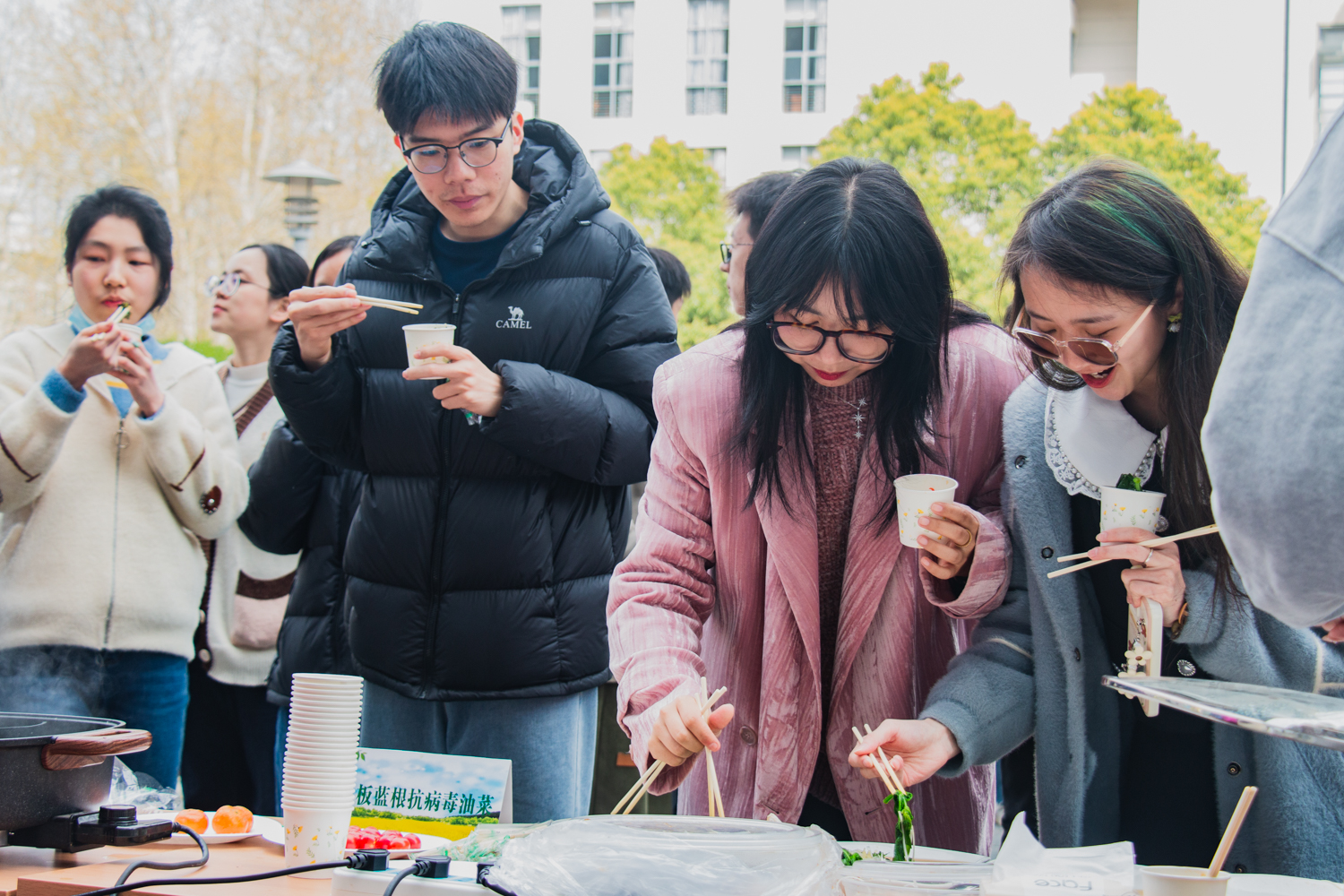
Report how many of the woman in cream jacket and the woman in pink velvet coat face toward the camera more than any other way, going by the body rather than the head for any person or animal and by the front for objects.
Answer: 2

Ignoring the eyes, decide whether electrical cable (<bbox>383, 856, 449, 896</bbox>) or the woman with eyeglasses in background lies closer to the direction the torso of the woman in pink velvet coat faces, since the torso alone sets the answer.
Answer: the electrical cable

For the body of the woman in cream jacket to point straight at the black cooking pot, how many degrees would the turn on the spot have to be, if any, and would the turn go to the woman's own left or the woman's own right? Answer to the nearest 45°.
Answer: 0° — they already face it

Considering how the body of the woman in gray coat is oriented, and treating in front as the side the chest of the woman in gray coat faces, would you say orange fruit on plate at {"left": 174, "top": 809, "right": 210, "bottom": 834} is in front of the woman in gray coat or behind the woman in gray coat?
in front

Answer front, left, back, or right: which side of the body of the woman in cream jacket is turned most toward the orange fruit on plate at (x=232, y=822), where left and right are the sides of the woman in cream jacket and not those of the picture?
front

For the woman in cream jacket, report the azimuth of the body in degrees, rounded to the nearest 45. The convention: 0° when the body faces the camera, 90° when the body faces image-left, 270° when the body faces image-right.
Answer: approximately 0°

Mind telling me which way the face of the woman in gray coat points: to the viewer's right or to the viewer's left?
to the viewer's left

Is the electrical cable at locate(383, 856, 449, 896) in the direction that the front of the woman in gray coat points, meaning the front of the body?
yes
